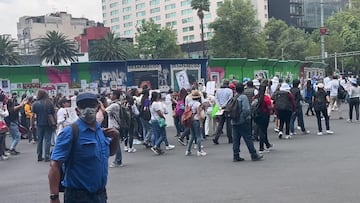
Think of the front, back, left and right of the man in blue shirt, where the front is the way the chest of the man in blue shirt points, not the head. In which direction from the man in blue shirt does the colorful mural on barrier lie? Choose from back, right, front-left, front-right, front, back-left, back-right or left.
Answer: back-left

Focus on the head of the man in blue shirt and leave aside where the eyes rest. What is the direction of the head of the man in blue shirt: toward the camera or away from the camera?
toward the camera

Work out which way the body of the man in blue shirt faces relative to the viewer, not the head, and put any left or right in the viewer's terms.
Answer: facing the viewer and to the right of the viewer
